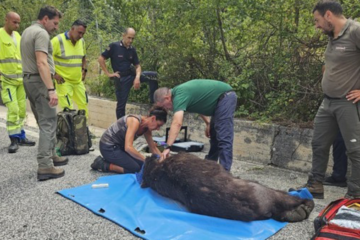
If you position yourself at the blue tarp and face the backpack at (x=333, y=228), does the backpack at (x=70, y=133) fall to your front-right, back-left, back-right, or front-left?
back-left

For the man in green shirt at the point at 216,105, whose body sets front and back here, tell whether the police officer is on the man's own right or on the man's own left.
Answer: on the man's own right

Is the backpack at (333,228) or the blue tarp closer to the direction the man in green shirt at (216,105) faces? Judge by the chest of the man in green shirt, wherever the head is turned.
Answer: the blue tarp

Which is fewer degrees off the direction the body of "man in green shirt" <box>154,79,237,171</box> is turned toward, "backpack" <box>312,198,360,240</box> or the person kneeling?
the person kneeling

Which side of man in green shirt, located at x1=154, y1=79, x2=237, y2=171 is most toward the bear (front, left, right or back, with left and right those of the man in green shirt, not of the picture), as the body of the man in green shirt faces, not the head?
left

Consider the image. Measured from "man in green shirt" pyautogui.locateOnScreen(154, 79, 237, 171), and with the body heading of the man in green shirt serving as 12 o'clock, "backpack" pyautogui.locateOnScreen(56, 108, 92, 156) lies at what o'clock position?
The backpack is roughly at 1 o'clock from the man in green shirt.

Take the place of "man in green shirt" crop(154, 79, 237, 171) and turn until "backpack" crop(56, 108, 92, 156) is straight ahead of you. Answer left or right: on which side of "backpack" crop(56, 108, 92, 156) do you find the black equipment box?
right

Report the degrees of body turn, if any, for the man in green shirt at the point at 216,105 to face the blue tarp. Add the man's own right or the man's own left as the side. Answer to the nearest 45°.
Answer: approximately 90° to the man's own left

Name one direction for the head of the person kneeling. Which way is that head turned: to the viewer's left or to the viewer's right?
to the viewer's right

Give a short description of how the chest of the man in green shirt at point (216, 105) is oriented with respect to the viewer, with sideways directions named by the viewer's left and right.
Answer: facing to the left of the viewer

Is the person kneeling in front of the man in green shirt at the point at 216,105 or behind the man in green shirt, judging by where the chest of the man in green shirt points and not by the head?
in front

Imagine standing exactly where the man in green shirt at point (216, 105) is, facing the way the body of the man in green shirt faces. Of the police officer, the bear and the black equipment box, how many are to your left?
1
